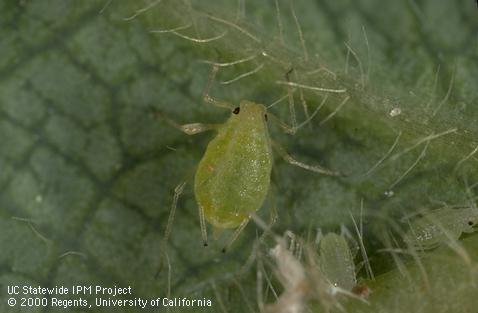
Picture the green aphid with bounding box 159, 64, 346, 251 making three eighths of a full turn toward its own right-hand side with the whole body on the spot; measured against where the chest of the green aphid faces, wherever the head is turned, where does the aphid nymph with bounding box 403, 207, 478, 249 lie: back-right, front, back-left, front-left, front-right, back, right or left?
front-left

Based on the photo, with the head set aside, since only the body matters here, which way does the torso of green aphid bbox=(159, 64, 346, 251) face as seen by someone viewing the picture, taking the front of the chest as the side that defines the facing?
away from the camera

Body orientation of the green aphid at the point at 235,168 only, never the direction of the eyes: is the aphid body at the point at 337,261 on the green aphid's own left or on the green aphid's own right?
on the green aphid's own right

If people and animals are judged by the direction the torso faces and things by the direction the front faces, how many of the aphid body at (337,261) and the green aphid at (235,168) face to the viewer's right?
0
